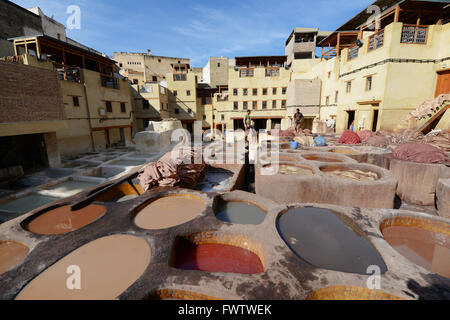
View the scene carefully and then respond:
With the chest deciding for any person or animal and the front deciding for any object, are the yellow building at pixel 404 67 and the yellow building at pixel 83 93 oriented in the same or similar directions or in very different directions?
very different directions

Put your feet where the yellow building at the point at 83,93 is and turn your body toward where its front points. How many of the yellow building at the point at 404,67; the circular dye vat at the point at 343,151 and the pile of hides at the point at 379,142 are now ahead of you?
3

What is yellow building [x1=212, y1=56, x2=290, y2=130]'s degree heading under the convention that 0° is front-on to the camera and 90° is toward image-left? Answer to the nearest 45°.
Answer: approximately 0°

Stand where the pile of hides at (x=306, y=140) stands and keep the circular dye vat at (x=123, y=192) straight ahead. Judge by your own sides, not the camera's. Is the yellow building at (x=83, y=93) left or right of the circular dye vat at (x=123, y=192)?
right

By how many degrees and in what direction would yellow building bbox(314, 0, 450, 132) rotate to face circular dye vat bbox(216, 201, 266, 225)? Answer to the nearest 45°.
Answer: approximately 45° to its left

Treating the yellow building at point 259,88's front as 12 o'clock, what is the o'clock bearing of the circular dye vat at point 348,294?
The circular dye vat is roughly at 12 o'clock from the yellow building.

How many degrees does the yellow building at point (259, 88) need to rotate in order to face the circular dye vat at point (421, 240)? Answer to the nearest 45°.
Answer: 0° — it already faces it

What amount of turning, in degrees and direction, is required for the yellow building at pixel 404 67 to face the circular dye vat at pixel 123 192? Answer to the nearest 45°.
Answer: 0° — it already faces it

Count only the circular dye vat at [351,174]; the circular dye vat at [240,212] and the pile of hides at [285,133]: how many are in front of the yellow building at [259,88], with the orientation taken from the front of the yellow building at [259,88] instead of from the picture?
3

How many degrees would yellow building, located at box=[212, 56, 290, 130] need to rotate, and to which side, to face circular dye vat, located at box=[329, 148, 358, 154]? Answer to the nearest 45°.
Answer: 0° — it already faces it

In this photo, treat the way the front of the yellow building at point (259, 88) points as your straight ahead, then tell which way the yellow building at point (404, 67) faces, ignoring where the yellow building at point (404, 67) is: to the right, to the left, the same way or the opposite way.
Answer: to the right
